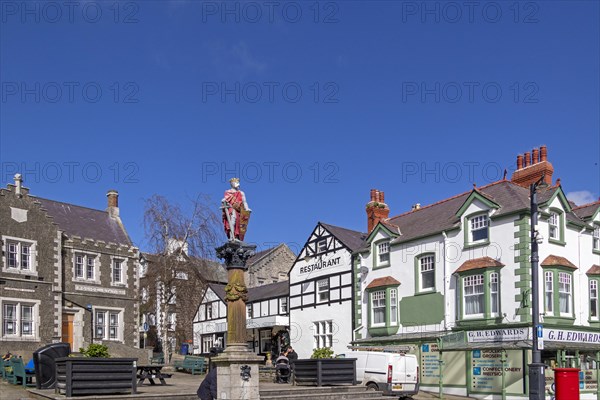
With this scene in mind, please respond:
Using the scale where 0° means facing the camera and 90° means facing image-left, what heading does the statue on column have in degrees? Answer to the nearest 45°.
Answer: approximately 0°

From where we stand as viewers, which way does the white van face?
facing away from the viewer and to the left of the viewer

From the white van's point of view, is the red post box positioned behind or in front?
behind

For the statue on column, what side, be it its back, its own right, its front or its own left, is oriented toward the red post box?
left

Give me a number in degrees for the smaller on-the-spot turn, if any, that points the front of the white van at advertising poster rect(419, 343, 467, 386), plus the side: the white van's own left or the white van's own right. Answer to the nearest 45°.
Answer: approximately 45° to the white van's own right

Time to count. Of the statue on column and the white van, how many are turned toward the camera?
1
